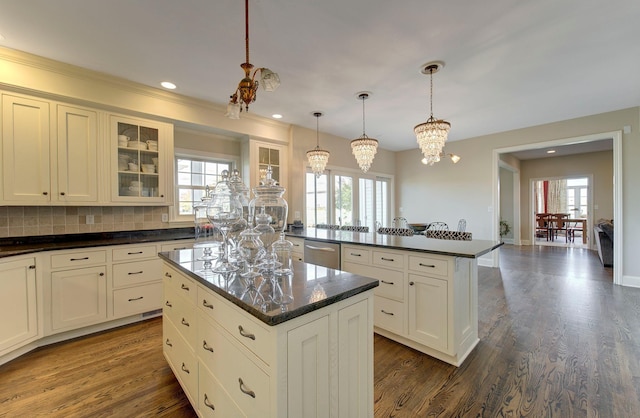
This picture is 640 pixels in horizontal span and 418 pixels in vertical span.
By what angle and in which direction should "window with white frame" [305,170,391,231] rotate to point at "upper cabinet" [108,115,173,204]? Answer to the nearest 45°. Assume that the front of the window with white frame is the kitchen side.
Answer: approximately 90° to its right

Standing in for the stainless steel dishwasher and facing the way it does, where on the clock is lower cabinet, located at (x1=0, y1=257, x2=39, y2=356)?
The lower cabinet is roughly at 1 o'clock from the stainless steel dishwasher.

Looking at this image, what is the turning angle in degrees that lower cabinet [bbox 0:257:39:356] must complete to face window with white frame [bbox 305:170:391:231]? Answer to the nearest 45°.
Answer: approximately 45° to its left

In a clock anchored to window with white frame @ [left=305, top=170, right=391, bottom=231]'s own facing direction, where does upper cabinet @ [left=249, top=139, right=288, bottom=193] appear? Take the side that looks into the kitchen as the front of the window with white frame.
The upper cabinet is roughly at 3 o'clock from the window with white frame.

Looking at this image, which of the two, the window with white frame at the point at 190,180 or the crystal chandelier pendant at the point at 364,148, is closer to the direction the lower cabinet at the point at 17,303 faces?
the crystal chandelier pendant

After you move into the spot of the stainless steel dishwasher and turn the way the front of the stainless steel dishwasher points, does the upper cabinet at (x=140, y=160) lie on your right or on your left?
on your right

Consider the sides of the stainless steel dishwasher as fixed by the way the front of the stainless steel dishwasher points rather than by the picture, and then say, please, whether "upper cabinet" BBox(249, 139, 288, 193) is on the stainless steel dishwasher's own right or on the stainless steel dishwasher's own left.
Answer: on the stainless steel dishwasher's own right

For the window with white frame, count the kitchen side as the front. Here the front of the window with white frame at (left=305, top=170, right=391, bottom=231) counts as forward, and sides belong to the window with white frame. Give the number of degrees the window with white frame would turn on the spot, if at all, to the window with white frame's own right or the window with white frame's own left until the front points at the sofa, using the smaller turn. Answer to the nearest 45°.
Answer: approximately 45° to the window with white frame's own left

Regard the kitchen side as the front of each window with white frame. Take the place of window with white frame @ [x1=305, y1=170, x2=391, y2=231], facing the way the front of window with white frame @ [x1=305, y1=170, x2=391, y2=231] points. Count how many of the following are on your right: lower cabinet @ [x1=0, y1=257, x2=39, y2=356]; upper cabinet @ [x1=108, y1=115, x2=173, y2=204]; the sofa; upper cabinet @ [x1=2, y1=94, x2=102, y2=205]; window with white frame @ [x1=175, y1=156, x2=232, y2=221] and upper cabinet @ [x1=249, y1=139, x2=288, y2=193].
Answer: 5

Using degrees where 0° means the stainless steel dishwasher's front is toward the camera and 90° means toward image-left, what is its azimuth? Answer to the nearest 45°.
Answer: approximately 45°
